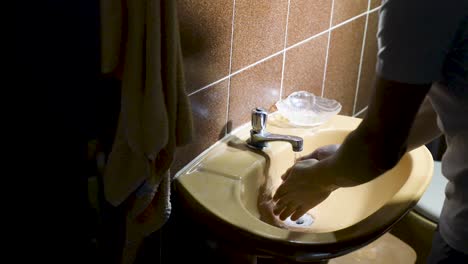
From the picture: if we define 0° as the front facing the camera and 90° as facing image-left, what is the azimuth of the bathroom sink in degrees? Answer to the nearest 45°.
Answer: approximately 315°
